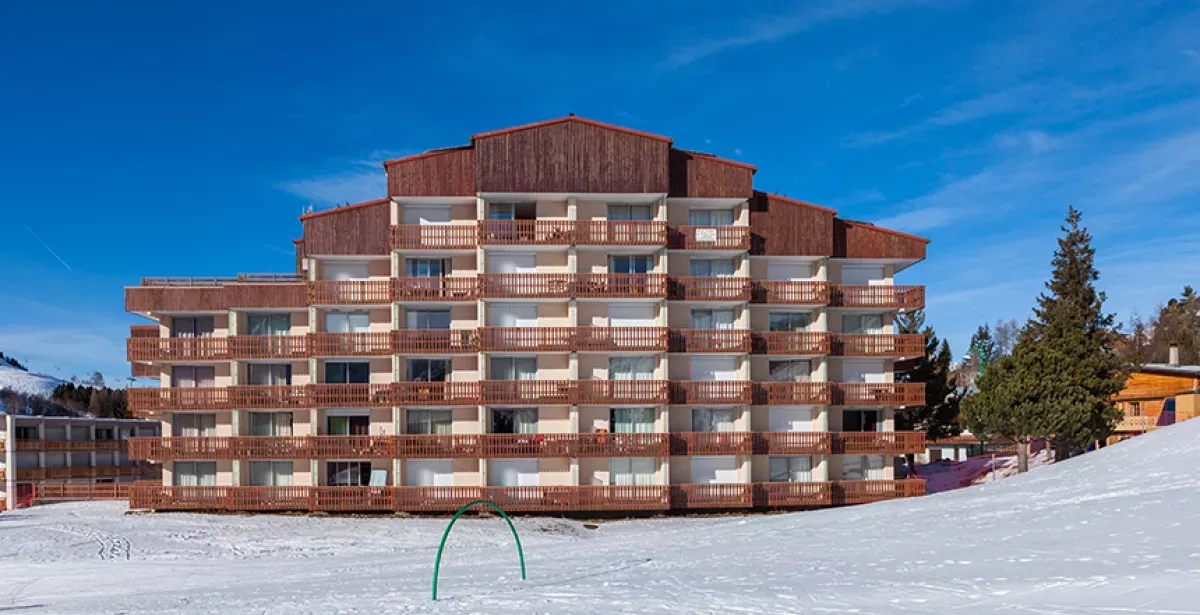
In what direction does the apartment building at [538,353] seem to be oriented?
toward the camera
